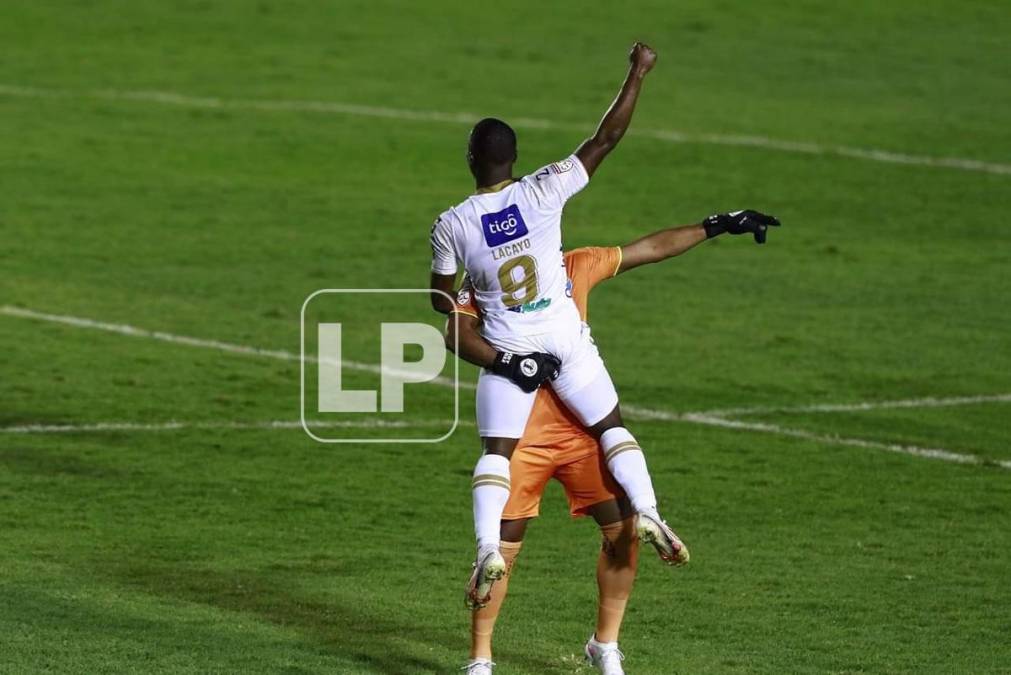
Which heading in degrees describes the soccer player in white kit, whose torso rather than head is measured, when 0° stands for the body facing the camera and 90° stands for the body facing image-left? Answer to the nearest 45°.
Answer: approximately 180°

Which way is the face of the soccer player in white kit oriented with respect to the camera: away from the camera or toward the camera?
away from the camera

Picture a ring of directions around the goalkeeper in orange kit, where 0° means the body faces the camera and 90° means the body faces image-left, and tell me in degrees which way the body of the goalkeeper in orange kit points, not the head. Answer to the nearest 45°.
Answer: approximately 0°
